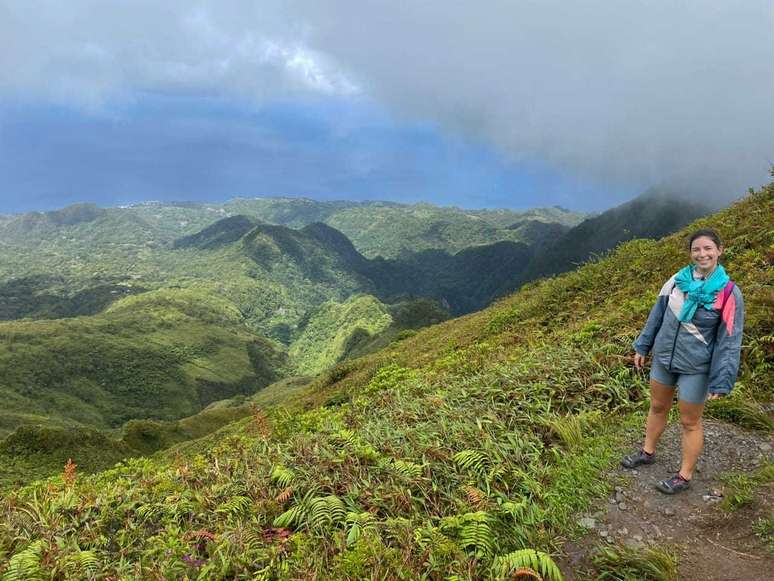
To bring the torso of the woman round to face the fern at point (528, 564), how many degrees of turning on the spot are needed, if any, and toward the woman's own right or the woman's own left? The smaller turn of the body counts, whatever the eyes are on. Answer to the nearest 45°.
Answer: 0° — they already face it

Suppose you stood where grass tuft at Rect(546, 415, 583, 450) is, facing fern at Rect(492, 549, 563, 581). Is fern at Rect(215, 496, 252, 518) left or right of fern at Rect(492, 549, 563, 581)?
right

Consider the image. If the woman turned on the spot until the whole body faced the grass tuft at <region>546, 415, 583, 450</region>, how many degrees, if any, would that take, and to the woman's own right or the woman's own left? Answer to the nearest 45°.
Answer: approximately 90° to the woman's own right

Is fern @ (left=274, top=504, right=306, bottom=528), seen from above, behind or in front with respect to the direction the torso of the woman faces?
in front

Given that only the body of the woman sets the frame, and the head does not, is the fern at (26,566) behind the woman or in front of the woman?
in front

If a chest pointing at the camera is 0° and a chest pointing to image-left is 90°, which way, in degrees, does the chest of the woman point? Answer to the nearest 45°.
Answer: approximately 45°
